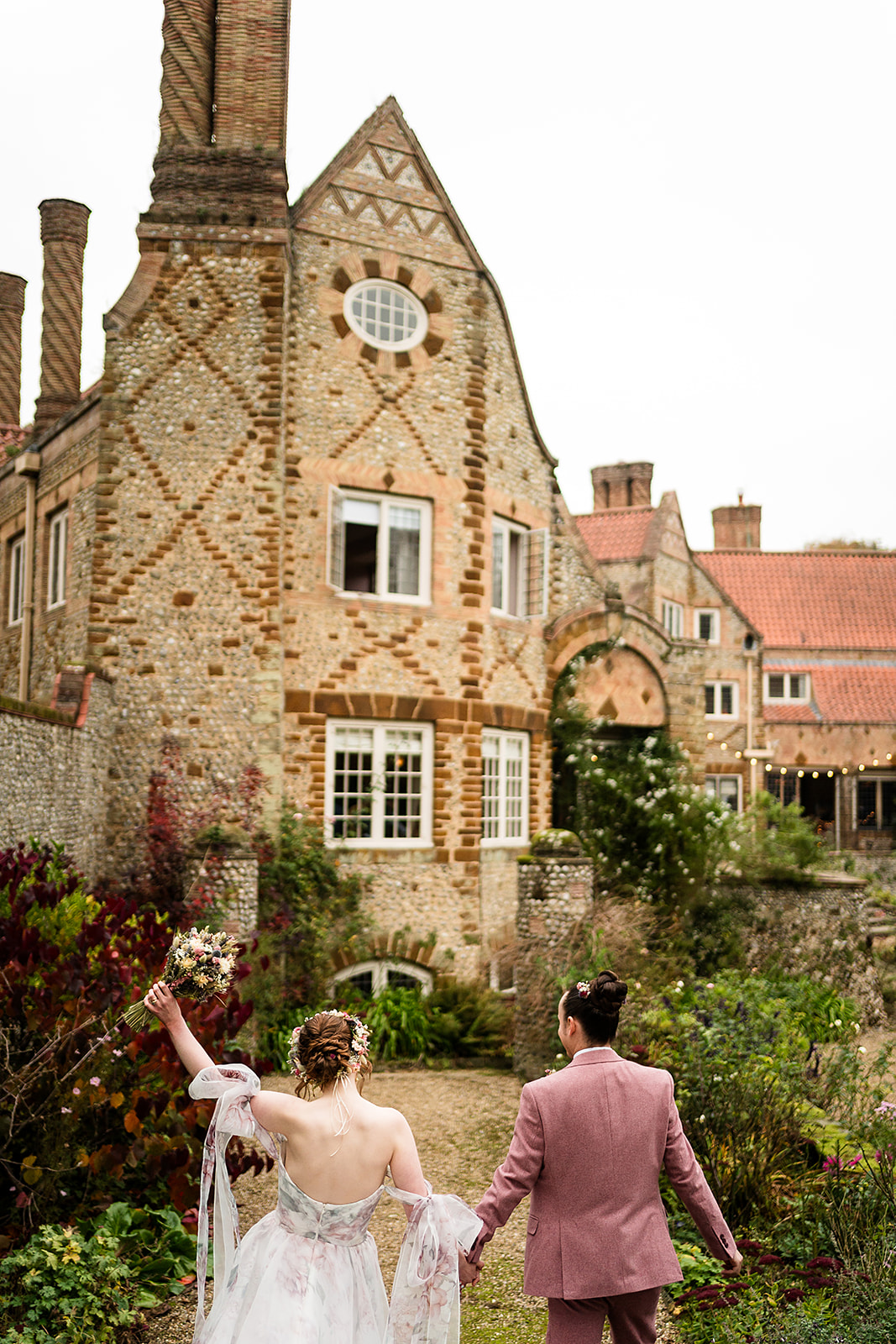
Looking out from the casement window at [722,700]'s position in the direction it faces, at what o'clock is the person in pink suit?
The person in pink suit is roughly at 12 o'clock from the casement window.

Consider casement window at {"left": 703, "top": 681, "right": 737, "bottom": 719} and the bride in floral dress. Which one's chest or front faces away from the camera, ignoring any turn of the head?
the bride in floral dress

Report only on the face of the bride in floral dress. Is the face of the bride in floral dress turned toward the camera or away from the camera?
away from the camera

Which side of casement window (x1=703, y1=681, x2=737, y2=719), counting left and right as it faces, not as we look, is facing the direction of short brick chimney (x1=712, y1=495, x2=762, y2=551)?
back

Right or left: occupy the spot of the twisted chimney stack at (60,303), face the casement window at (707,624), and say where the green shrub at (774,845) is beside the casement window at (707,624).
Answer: right

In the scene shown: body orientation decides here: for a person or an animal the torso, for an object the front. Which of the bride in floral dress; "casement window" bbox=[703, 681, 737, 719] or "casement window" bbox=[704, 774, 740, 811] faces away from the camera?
the bride in floral dress

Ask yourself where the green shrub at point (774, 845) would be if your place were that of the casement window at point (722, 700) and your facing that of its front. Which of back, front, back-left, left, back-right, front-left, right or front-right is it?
front

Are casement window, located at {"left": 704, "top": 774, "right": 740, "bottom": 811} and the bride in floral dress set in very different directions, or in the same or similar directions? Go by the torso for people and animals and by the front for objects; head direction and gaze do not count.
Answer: very different directions

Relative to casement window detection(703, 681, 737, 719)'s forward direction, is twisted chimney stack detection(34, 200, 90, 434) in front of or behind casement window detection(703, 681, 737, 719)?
in front

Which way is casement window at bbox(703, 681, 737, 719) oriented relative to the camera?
toward the camera

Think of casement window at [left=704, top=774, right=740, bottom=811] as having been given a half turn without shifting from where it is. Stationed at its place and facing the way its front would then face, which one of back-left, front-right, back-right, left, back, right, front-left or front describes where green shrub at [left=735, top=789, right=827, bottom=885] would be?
back

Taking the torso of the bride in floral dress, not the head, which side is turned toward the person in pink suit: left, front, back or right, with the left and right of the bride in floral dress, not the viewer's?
right

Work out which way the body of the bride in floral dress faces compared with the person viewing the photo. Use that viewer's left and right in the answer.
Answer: facing away from the viewer

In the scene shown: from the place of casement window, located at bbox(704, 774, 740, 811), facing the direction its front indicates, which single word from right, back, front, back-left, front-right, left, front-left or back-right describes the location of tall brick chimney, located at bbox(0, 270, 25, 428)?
front-right

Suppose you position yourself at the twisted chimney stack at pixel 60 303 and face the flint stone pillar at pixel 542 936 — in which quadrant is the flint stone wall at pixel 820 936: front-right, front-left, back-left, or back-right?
front-left

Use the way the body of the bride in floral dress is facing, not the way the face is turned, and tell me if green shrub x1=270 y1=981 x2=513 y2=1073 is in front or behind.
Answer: in front

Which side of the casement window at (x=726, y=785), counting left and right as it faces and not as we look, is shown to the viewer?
front
